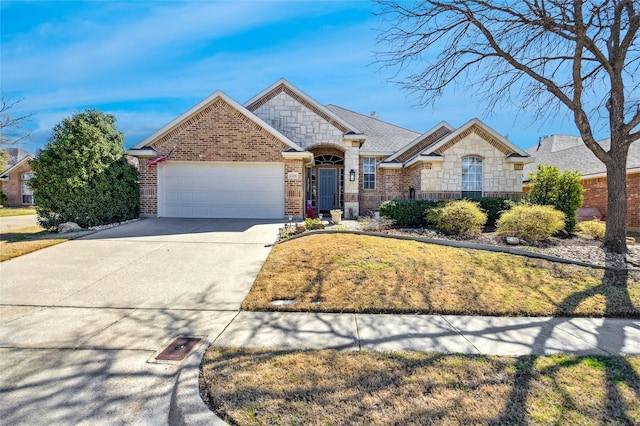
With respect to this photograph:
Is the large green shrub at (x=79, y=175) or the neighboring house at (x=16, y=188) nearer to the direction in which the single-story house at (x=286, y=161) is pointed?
the large green shrub

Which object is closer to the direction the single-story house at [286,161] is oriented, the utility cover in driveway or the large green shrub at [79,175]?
the utility cover in driveway

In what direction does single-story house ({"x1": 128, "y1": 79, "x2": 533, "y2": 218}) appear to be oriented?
toward the camera

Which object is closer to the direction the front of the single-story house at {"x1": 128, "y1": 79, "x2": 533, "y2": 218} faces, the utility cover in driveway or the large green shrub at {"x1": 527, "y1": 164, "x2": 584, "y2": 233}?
the utility cover in driveway

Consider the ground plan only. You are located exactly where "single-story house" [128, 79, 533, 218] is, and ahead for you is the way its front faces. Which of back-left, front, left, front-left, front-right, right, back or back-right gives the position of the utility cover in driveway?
front

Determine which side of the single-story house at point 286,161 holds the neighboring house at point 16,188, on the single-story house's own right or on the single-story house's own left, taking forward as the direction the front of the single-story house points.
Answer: on the single-story house's own right

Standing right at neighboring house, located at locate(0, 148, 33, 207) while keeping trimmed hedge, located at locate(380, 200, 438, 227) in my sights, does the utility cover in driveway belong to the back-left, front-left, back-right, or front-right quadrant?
front-right

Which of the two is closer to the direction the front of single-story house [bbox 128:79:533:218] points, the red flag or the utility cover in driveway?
the utility cover in driveway

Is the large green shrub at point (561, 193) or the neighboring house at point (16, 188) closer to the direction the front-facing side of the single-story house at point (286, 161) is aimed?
the large green shrub

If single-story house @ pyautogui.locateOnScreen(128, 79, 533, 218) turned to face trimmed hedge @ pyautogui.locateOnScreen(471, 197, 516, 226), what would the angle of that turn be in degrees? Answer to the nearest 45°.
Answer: approximately 90° to its left

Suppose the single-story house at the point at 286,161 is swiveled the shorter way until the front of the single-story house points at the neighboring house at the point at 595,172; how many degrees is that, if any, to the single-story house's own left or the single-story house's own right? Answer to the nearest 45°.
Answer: approximately 90° to the single-story house's own left

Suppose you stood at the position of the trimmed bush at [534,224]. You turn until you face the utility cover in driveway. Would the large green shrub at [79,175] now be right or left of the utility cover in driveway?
right

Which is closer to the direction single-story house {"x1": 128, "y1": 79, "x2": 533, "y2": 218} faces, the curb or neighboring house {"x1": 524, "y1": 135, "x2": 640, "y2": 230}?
the curb
